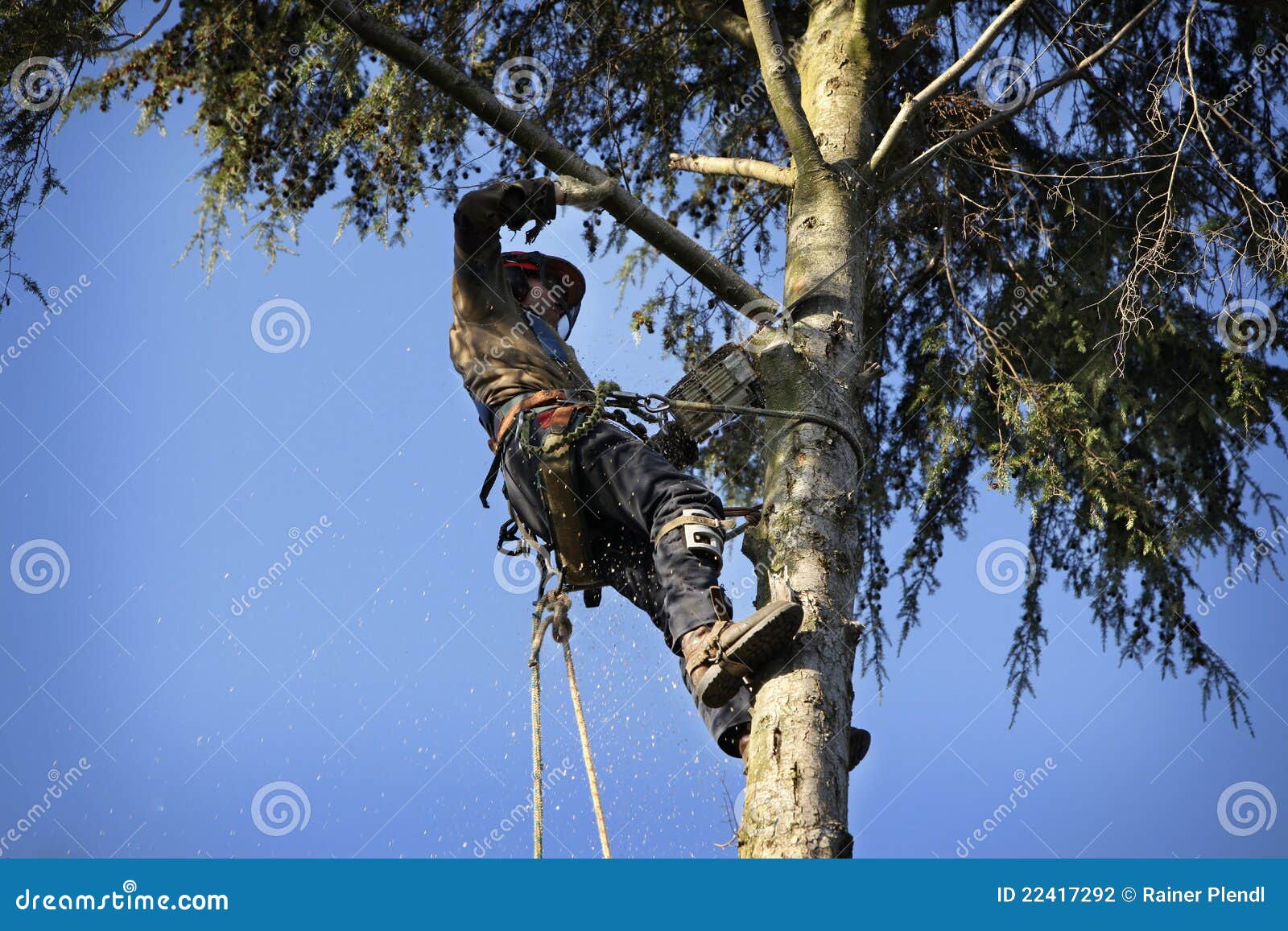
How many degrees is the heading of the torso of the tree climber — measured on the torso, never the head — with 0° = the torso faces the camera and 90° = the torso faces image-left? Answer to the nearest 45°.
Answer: approximately 270°
